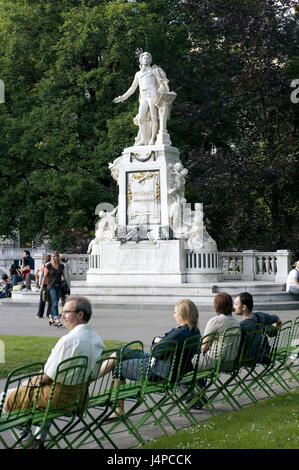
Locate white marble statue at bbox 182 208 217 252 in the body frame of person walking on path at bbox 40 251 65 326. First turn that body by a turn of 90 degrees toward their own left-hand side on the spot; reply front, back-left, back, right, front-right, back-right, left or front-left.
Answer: front-left

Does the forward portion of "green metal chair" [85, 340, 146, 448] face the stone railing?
no

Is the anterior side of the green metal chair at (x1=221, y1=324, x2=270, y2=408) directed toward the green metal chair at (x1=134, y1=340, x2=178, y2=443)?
no

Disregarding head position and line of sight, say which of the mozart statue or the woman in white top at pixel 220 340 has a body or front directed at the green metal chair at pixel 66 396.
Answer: the mozart statue

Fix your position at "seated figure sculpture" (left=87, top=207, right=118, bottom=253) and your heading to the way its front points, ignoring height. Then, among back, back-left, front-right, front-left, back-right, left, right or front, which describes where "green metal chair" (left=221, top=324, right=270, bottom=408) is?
front-left

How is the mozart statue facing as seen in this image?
toward the camera

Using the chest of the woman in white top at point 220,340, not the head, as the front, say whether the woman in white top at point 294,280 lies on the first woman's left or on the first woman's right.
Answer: on the first woman's right

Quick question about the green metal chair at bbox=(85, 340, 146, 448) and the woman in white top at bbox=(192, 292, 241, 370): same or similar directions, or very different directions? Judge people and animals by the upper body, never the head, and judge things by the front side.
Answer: same or similar directions

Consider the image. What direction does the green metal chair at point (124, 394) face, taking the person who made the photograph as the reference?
facing away from the viewer and to the left of the viewer

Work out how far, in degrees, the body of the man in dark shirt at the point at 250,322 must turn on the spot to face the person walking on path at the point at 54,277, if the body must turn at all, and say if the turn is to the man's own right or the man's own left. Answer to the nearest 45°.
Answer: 0° — they already face them

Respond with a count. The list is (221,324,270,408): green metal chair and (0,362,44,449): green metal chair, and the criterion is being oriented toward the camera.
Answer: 0

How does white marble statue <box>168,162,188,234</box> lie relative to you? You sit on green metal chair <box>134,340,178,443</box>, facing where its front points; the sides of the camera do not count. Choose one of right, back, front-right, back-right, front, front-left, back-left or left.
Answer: front-right

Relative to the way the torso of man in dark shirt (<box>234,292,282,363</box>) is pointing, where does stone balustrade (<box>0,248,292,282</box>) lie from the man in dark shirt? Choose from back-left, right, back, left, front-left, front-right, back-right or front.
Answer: front-right

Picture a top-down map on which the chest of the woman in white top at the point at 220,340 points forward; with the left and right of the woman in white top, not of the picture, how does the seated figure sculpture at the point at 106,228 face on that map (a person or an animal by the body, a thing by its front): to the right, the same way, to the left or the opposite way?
to the left

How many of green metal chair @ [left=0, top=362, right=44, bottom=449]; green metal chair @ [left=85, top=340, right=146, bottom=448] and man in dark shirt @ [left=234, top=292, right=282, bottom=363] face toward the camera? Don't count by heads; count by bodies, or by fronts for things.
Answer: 0

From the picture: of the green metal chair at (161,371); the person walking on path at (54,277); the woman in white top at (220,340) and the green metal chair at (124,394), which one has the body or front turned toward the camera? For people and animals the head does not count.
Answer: the person walking on path

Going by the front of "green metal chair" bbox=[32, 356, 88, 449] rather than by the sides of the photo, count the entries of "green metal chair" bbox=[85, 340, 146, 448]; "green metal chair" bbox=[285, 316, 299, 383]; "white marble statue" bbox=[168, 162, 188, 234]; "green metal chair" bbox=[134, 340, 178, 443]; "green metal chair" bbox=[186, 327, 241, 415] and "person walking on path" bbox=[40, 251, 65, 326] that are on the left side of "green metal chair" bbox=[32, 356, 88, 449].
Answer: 0

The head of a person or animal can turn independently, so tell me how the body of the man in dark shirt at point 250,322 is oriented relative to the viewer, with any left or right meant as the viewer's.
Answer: facing away from the viewer and to the left of the viewer
